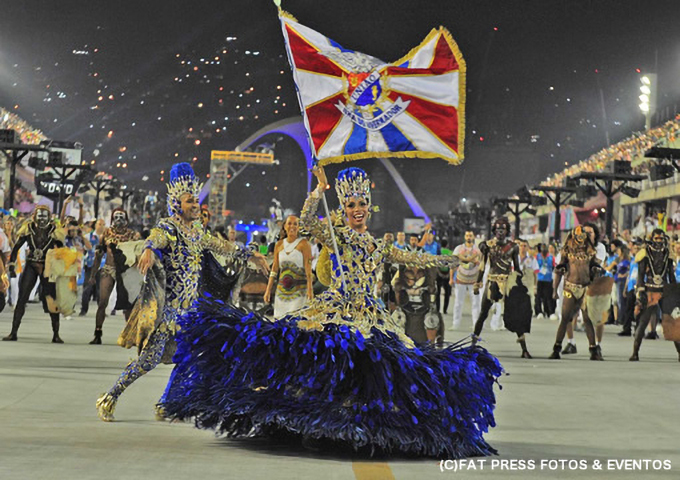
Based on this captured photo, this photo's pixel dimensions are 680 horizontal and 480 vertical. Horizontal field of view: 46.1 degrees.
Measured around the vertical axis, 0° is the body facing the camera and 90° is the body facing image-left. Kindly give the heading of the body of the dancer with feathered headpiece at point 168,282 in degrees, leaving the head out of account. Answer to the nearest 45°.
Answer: approximately 315°

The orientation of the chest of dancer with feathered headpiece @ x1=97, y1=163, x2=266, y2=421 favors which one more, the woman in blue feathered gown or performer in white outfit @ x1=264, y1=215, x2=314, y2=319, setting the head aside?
the woman in blue feathered gown

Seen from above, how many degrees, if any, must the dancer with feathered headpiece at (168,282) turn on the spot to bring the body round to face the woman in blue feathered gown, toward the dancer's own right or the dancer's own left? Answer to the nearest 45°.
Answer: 0° — they already face them

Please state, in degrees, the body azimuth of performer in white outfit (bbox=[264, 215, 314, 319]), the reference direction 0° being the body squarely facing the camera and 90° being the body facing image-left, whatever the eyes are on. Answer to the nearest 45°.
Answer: approximately 0°

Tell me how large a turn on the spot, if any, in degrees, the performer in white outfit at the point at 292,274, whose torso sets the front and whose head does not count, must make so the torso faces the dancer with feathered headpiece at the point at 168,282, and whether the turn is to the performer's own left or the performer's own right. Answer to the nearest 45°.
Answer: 0° — they already face them

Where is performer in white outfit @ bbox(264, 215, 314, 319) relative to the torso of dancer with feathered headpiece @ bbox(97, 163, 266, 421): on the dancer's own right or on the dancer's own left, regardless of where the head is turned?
on the dancer's own left

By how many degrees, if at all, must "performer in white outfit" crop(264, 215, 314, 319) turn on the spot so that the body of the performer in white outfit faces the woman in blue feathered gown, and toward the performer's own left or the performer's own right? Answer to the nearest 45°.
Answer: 0° — they already face them
